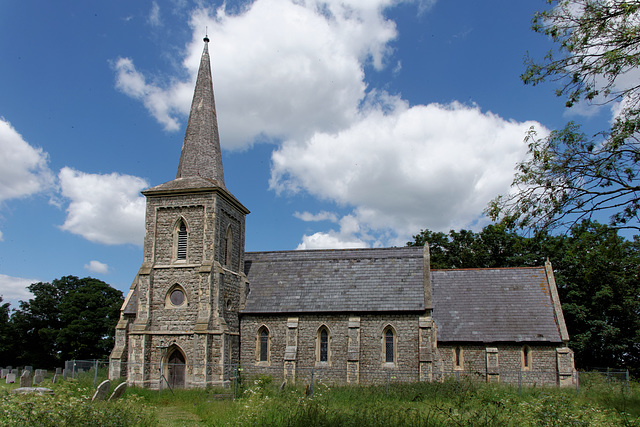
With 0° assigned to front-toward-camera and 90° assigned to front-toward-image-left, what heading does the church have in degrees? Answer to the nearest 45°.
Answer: approximately 0°
